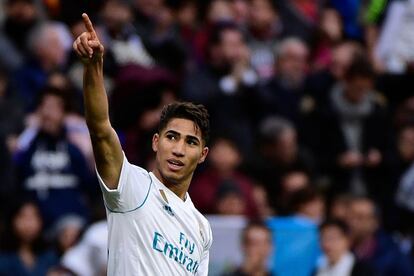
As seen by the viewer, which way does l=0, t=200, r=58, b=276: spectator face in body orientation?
toward the camera

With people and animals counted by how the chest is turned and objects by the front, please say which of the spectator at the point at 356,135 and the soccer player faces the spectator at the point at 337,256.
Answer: the spectator at the point at 356,135

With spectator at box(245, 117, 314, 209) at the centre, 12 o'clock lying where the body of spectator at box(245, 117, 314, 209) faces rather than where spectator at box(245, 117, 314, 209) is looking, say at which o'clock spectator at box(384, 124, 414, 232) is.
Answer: spectator at box(384, 124, 414, 232) is roughly at 10 o'clock from spectator at box(245, 117, 314, 209).

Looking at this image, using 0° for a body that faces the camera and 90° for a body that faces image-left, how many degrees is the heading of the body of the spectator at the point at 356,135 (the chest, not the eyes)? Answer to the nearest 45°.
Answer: approximately 0°

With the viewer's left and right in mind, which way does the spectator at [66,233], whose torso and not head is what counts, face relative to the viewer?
facing the viewer and to the right of the viewer

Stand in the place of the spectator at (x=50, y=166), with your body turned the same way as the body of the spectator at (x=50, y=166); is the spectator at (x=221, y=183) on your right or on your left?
on your left

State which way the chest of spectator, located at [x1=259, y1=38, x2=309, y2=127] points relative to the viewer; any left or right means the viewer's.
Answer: facing the viewer
